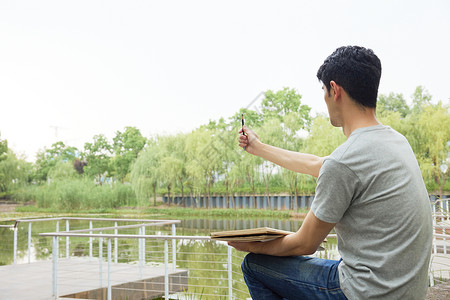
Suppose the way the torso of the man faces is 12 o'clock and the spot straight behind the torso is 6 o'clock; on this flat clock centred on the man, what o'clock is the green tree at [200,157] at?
The green tree is roughly at 1 o'clock from the man.

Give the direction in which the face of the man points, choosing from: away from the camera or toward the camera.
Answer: away from the camera

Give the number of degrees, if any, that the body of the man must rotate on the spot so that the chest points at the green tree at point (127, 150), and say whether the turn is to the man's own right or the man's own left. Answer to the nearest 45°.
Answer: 0° — they already face it

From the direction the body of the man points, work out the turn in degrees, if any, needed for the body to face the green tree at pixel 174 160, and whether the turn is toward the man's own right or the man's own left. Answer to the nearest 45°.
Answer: approximately 45° to the man's own right

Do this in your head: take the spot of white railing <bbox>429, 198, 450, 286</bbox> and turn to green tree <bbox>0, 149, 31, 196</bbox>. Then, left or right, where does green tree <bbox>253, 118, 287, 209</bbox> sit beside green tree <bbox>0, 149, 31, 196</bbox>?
right

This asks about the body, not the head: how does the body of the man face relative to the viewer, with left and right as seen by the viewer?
facing away from the viewer and to the left of the viewer

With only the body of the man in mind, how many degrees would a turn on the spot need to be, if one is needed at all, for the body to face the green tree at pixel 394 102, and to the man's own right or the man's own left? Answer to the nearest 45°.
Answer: approximately 45° to the man's own right
